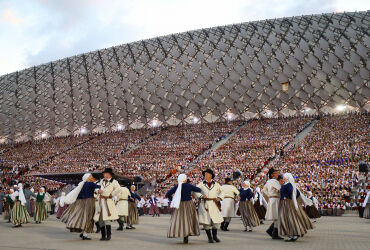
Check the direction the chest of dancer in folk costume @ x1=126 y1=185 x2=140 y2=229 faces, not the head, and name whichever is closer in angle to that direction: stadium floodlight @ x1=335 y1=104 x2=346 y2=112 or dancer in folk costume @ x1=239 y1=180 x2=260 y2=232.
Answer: the dancer in folk costume

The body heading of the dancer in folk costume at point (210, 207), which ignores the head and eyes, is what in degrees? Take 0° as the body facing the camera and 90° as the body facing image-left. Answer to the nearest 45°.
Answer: approximately 0°

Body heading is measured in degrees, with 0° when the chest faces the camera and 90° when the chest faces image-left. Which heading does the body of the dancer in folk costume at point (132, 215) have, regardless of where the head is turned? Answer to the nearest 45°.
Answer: approximately 315°

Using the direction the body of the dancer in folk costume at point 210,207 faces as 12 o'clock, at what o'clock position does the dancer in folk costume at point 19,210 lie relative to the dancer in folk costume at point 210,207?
the dancer in folk costume at point 19,210 is roughly at 4 o'clock from the dancer in folk costume at point 210,207.

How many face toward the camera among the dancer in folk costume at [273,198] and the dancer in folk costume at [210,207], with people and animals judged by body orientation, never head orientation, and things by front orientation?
1
